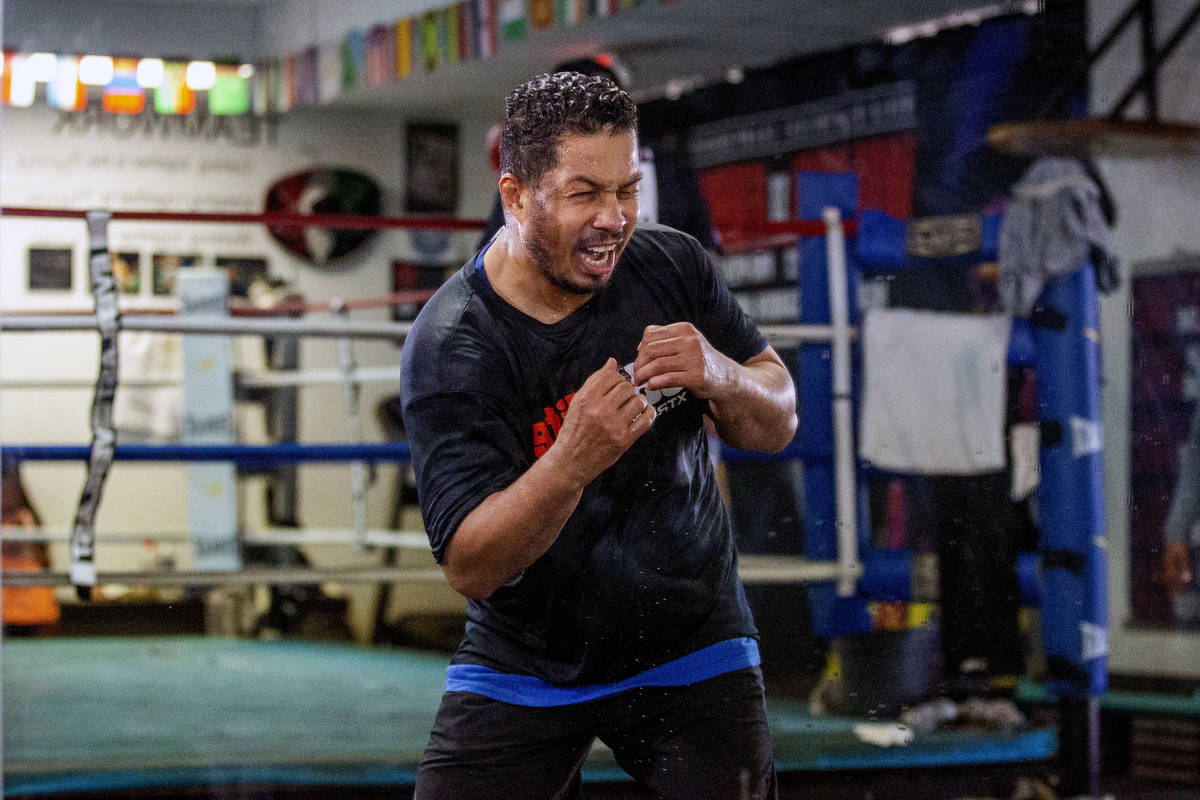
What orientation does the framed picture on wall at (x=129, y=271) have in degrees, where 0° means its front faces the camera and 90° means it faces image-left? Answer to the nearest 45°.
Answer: approximately 0°

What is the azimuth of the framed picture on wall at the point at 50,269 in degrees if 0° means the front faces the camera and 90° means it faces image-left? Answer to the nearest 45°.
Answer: approximately 0°
